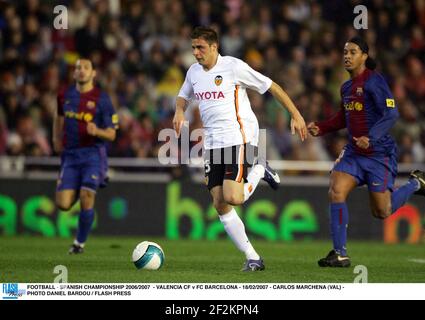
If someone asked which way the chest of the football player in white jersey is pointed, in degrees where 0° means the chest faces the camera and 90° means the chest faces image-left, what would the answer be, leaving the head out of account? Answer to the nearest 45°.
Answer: approximately 45°

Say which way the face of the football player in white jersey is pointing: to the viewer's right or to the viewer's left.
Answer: to the viewer's left
